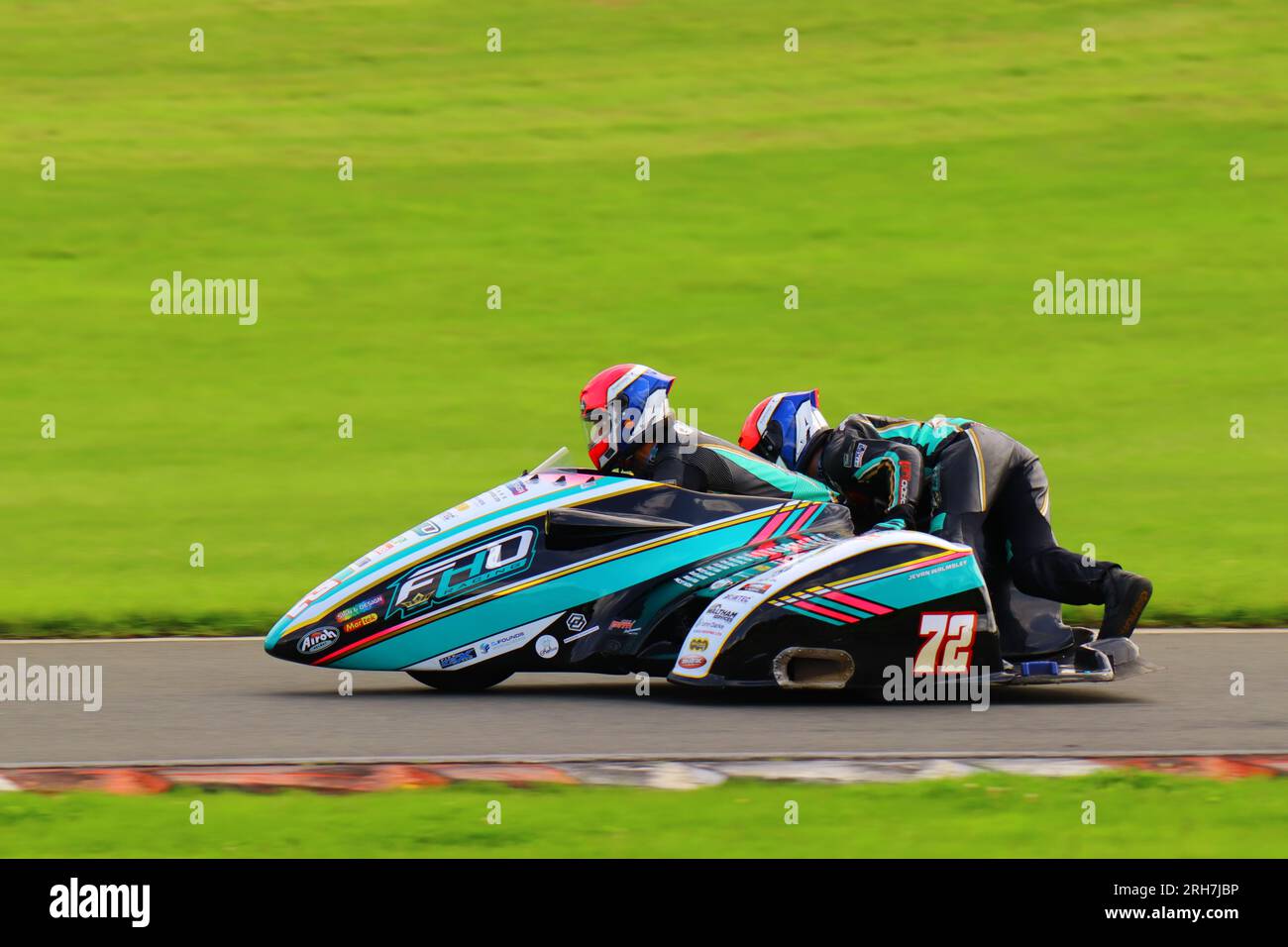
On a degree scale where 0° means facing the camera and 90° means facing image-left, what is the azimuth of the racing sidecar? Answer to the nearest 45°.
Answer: approximately 90°

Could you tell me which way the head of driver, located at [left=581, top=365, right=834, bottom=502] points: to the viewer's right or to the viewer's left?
to the viewer's left

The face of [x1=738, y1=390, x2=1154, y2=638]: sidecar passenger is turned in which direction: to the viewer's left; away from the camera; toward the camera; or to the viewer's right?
to the viewer's left
